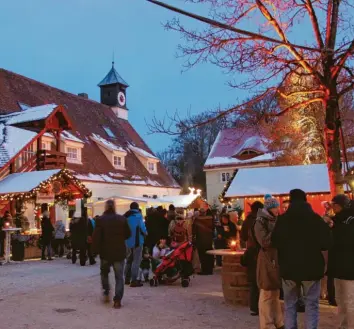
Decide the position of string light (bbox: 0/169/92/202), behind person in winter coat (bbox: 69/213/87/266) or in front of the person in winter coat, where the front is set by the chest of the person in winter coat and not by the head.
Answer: in front

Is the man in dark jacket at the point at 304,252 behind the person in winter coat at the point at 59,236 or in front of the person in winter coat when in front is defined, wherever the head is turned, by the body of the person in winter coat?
behind

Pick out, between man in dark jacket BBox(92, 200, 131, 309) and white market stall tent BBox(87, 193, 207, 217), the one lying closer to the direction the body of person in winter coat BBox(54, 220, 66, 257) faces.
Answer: the white market stall tent

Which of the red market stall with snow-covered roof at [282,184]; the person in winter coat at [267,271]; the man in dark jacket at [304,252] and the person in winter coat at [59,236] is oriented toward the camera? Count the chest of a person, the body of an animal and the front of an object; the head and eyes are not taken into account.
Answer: the red market stall with snow-covered roof

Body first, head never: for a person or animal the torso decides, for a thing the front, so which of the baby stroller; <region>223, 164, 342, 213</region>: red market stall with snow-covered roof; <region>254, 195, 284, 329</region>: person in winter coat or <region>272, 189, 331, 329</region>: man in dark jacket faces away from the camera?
the man in dark jacket

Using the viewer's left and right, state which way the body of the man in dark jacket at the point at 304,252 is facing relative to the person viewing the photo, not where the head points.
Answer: facing away from the viewer

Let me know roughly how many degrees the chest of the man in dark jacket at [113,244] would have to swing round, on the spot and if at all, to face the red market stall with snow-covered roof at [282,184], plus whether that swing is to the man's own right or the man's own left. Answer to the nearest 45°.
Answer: approximately 45° to the man's own right

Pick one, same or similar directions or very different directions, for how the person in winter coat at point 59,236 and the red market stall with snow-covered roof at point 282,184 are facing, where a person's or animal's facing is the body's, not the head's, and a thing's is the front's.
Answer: very different directions

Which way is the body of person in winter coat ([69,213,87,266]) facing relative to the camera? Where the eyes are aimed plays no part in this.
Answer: away from the camera

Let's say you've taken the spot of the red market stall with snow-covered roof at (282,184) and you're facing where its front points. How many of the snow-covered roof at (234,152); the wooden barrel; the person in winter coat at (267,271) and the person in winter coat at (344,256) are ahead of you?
3
